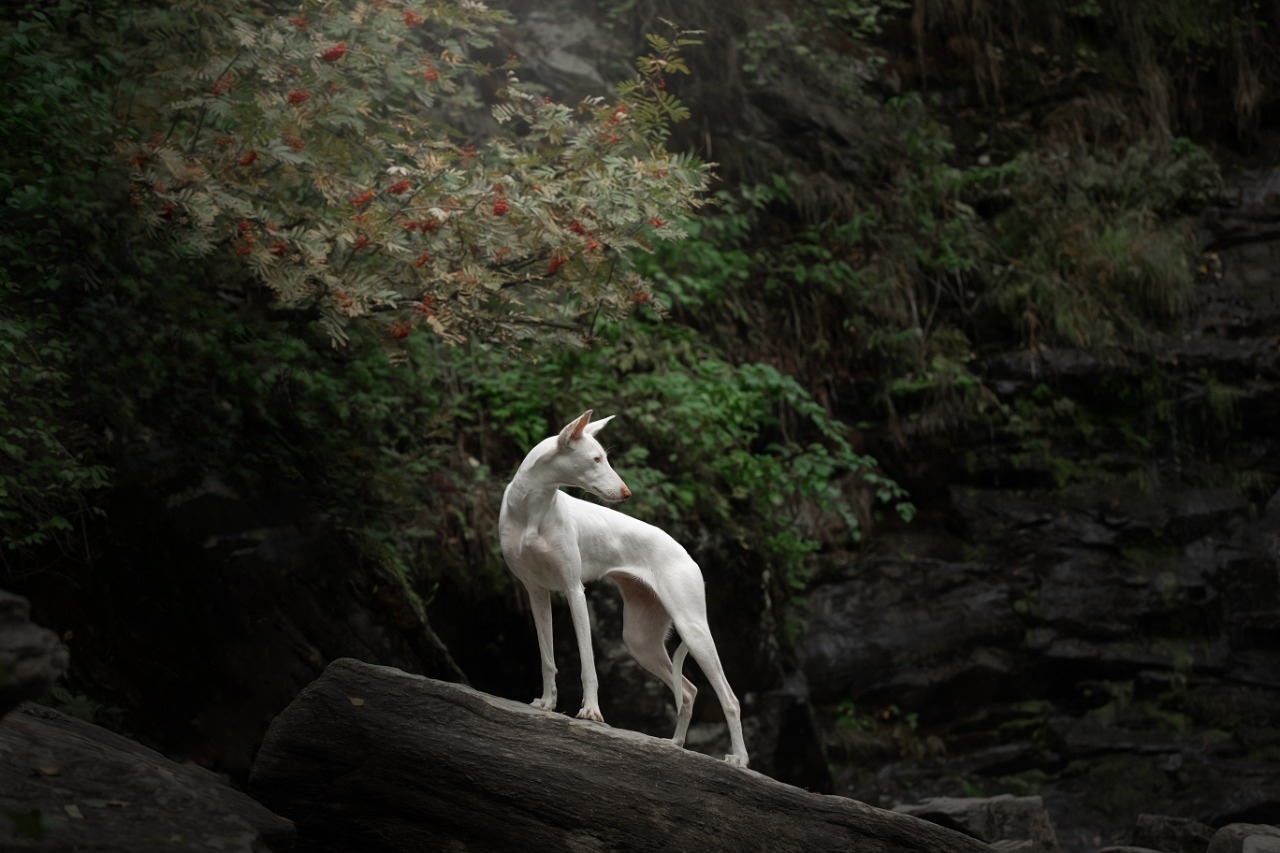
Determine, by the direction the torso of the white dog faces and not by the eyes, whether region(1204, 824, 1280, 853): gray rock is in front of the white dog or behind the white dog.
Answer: behind

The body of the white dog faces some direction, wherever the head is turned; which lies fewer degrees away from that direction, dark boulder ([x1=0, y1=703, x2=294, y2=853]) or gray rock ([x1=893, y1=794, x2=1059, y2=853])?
the dark boulder

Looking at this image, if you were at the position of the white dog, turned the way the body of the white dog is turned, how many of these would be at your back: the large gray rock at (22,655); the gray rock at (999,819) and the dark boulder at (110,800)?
1

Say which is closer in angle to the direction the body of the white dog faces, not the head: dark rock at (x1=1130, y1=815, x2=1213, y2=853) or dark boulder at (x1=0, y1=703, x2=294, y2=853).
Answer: the dark boulder

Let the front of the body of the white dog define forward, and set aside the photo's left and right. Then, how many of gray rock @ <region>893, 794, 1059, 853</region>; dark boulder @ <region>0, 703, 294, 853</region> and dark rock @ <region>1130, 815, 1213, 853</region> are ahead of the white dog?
1

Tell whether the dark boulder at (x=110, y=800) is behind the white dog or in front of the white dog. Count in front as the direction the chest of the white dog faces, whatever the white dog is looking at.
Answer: in front

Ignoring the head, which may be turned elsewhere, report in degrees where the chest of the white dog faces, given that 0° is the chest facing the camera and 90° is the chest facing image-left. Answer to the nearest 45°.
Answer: approximately 45°

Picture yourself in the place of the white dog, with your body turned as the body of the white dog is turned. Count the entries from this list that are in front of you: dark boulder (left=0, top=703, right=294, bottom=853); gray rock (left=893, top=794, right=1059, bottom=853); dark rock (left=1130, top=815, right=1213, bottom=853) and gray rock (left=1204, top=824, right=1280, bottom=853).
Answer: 1

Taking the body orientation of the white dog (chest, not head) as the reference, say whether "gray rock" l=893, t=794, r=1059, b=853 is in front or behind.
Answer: behind

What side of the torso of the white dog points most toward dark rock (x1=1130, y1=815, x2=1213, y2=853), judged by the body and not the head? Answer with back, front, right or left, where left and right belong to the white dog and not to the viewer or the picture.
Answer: back
